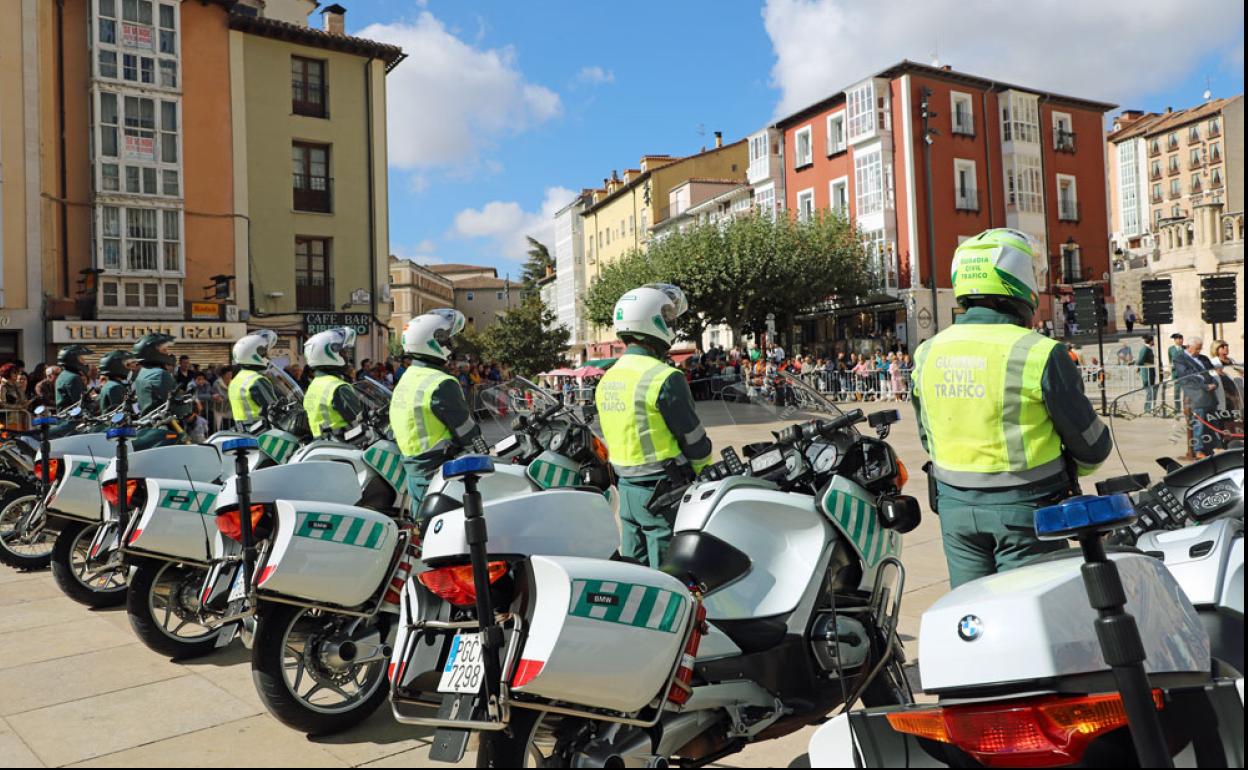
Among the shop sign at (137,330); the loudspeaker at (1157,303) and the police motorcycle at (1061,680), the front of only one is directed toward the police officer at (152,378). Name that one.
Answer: the shop sign

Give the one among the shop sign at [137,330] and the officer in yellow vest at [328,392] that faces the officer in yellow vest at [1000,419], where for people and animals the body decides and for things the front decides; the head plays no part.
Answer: the shop sign

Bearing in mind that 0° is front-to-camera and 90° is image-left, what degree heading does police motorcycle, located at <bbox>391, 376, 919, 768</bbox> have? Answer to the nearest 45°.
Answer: approximately 225°

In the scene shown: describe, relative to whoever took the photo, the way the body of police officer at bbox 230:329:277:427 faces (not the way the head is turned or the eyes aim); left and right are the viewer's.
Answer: facing away from the viewer and to the right of the viewer

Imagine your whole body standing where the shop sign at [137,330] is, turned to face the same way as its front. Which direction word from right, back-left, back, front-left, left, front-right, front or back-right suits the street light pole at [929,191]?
left

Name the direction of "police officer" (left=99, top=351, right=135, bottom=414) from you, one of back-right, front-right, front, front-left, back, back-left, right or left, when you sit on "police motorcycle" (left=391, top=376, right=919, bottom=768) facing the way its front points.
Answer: left

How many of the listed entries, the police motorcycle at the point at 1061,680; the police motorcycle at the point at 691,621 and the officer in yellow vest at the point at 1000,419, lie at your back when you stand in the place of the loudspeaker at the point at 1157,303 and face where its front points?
0

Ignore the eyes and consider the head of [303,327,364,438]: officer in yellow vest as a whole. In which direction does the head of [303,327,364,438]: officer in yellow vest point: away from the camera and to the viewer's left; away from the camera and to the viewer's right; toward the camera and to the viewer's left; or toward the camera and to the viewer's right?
away from the camera and to the viewer's right

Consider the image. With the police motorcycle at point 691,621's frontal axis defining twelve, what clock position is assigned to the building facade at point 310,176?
The building facade is roughly at 10 o'clock from the police motorcycle.

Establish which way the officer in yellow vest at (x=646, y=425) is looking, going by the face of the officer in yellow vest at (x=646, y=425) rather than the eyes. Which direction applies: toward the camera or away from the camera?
away from the camera

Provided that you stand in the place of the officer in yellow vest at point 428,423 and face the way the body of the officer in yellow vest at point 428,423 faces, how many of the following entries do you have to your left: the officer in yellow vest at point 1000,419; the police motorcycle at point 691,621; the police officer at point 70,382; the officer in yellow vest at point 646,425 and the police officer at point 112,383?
2

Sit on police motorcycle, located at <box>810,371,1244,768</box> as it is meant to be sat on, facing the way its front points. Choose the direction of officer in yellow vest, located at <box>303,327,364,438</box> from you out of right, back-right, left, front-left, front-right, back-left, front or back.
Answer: left

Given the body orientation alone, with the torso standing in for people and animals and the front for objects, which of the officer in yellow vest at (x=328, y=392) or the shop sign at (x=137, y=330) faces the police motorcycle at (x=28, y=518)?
the shop sign

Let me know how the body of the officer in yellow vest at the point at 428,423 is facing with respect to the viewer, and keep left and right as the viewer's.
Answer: facing away from the viewer and to the right of the viewer
